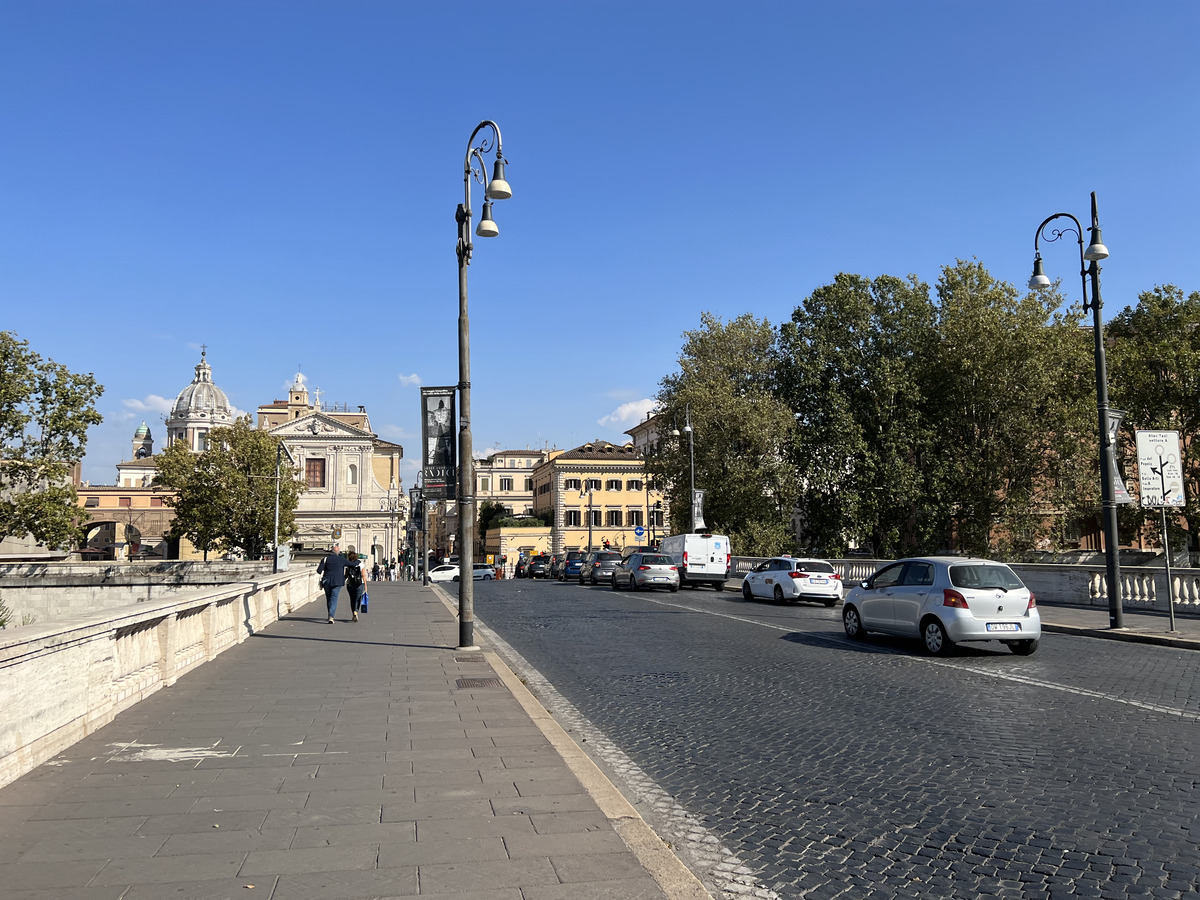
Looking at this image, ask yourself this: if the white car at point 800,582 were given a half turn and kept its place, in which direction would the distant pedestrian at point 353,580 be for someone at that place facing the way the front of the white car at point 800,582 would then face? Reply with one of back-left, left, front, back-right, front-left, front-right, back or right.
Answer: right

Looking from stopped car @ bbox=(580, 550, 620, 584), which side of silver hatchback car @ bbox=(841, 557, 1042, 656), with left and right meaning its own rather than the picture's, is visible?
front

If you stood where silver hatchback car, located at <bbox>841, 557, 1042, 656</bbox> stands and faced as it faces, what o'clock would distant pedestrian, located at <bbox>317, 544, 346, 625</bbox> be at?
The distant pedestrian is roughly at 11 o'clock from the silver hatchback car.

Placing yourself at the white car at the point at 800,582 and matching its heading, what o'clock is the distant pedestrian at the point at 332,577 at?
The distant pedestrian is roughly at 9 o'clock from the white car.

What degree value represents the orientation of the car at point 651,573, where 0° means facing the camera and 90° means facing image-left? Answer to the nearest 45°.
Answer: approximately 135°

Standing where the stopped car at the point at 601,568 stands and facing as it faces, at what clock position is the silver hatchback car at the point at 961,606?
The silver hatchback car is roughly at 7 o'clock from the stopped car.

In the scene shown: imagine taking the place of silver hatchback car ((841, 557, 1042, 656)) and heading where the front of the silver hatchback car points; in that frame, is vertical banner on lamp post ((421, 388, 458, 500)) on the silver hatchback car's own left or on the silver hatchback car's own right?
on the silver hatchback car's own left

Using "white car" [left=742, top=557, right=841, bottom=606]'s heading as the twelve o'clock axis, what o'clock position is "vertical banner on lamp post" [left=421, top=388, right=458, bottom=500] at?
The vertical banner on lamp post is roughly at 8 o'clock from the white car.

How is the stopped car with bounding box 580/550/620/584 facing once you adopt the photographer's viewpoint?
facing away from the viewer and to the left of the viewer

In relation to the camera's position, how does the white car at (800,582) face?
facing away from the viewer and to the left of the viewer

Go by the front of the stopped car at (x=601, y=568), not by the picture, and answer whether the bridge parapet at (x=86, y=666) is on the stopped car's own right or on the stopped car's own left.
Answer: on the stopped car's own left

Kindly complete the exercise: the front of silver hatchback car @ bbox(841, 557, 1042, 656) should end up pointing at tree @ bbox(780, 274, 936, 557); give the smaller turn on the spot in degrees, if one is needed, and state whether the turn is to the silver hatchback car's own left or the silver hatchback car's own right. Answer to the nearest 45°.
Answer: approximately 45° to the silver hatchback car's own right
